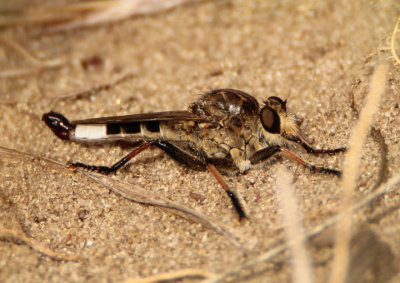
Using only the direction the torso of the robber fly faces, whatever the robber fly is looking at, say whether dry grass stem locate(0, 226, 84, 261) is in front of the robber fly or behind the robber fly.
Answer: behind

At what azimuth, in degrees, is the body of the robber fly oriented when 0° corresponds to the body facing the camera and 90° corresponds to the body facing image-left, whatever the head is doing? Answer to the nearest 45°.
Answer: approximately 270°

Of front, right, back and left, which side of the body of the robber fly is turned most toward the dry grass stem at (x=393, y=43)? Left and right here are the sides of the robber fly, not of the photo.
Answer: front
